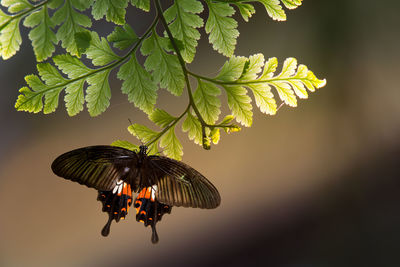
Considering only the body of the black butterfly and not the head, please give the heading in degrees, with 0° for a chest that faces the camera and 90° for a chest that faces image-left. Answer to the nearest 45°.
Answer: approximately 180°
